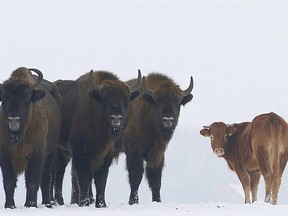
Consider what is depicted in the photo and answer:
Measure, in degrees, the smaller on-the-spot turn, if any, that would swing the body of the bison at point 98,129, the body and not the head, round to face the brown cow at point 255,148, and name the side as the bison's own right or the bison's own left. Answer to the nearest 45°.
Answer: approximately 90° to the bison's own left

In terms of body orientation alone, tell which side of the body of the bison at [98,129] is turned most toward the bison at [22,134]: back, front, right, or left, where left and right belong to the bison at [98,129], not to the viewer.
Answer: right

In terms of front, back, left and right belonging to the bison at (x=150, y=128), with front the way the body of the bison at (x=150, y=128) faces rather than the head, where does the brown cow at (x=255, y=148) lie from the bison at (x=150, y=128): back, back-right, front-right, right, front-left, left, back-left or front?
left

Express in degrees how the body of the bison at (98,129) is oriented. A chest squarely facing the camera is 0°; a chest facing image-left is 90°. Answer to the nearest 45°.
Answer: approximately 315°

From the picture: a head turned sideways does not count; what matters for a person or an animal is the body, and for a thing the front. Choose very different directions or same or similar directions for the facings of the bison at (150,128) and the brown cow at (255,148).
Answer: very different directions

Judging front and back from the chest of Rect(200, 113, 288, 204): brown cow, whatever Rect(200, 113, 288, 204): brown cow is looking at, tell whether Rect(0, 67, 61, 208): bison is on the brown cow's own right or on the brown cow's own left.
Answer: on the brown cow's own left

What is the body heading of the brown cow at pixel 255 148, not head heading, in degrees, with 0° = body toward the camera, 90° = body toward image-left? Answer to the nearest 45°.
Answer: approximately 135°

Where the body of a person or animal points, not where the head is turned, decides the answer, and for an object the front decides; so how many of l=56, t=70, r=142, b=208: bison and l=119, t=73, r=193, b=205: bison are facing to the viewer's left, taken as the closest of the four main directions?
0
